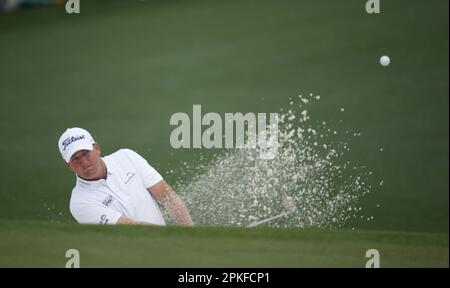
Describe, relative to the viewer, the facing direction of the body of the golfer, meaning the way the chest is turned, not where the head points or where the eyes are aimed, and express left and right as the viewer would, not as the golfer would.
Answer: facing the viewer
